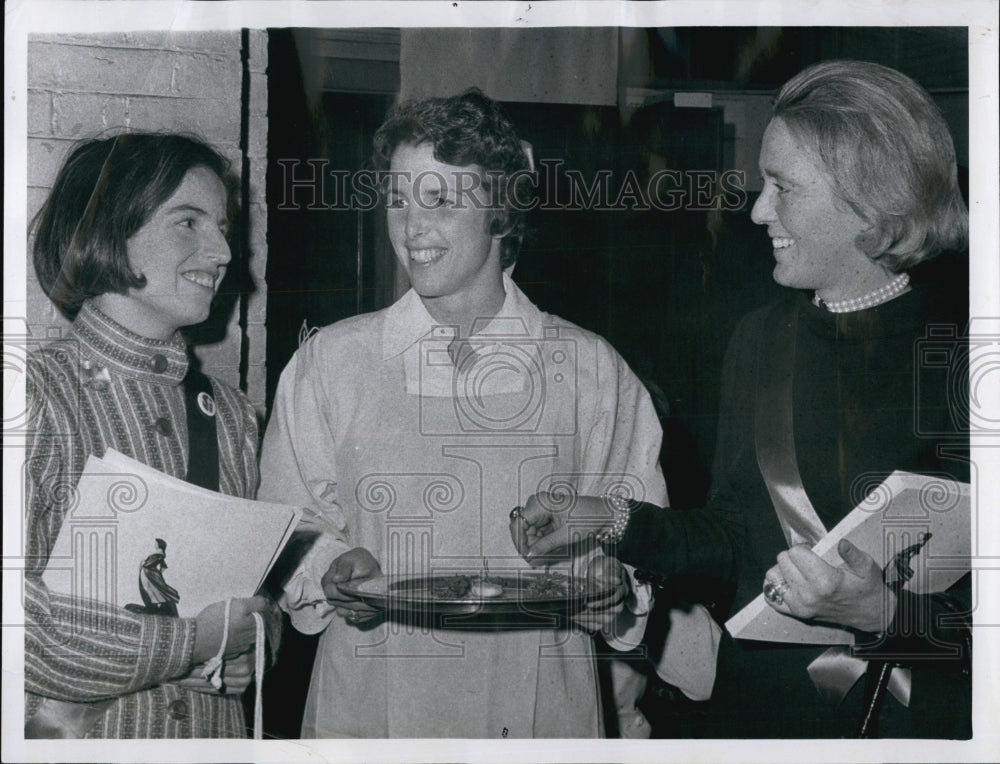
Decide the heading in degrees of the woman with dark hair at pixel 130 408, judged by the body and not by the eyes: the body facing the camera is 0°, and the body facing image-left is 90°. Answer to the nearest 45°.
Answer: approximately 315°

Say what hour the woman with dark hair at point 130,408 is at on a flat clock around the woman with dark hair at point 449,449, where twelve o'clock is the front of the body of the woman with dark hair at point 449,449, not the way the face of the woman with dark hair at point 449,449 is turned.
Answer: the woman with dark hair at point 130,408 is roughly at 3 o'clock from the woman with dark hair at point 449,449.

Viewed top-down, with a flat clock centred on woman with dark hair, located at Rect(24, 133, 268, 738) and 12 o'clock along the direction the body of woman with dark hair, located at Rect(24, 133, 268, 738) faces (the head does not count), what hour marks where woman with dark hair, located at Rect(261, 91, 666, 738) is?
woman with dark hair, located at Rect(261, 91, 666, 738) is roughly at 11 o'clock from woman with dark hair, located at Rect(24, 133, 268, 738).

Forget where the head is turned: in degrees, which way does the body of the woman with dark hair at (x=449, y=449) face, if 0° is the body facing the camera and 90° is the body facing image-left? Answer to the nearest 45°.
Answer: approximately 0°

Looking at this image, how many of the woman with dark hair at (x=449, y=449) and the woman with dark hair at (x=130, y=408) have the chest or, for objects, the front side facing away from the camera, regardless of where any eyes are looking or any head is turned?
0

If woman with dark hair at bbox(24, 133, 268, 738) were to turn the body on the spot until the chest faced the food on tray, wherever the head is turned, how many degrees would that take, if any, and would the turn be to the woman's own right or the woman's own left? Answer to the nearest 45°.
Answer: approximately 45° to the woman's own left
